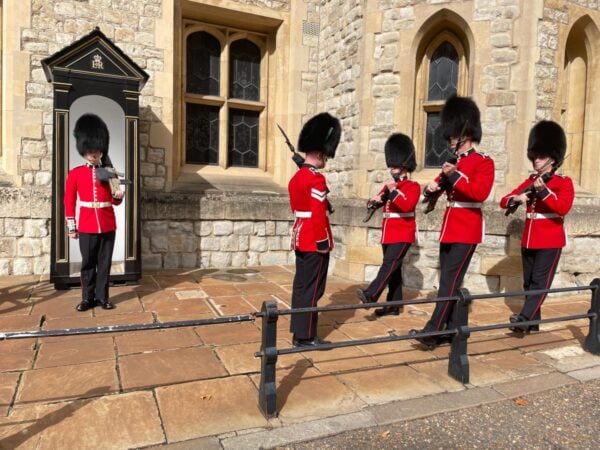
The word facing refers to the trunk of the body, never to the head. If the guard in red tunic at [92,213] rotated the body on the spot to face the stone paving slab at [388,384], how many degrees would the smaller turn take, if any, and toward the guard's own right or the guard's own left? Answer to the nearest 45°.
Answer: approximately 45° to the guard's own left

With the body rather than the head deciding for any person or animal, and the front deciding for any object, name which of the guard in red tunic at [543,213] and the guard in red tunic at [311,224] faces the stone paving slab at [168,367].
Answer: the guard in red tunic at [543,213]

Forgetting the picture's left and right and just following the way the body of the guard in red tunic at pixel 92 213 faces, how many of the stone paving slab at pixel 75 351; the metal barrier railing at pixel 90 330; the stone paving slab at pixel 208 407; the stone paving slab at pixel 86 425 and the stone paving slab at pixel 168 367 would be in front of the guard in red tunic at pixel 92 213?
5

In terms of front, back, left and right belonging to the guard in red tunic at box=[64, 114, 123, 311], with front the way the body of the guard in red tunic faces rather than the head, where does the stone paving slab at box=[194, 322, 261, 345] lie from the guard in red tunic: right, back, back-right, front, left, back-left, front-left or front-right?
front-left

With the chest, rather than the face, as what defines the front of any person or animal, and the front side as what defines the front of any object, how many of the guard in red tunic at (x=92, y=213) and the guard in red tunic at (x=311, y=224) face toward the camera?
1

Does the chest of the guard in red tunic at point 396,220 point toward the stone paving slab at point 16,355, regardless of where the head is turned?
yes

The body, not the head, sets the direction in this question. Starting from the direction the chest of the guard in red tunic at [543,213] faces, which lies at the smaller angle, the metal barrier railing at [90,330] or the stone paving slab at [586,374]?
the metal barrier railing

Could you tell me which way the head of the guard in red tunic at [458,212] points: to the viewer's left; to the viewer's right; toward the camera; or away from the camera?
to the viewer's left

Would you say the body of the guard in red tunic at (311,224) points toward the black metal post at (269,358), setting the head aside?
no

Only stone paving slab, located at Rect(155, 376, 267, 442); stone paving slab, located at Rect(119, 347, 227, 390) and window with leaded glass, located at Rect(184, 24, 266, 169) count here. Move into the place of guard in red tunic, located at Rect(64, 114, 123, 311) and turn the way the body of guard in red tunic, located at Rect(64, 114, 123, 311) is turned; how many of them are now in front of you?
2

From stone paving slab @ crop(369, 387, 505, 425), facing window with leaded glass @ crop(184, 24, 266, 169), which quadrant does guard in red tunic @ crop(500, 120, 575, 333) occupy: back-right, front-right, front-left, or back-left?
front-right

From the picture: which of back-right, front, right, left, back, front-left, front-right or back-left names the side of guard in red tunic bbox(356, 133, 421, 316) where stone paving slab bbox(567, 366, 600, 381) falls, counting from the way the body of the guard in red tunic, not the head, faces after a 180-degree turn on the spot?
right

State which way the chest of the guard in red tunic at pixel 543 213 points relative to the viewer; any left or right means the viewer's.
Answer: facing the viewer and to the left of the viewer

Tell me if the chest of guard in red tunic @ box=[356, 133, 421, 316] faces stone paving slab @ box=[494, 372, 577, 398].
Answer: no

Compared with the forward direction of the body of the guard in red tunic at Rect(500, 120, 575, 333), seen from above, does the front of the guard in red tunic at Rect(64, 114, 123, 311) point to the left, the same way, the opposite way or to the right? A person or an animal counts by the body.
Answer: to the left

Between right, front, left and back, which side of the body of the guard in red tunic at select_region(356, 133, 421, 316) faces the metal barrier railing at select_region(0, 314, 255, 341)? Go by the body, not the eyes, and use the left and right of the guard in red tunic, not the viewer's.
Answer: front

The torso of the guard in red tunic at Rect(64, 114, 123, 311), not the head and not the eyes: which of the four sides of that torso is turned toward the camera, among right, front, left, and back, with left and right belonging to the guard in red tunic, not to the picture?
front

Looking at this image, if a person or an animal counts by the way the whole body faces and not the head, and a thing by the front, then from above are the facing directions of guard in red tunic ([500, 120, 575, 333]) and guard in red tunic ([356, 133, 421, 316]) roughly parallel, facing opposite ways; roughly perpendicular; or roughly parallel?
roughly parallel

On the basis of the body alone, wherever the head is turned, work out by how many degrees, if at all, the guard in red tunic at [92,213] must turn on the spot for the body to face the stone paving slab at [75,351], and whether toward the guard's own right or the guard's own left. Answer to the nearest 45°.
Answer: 0° — they already face it
